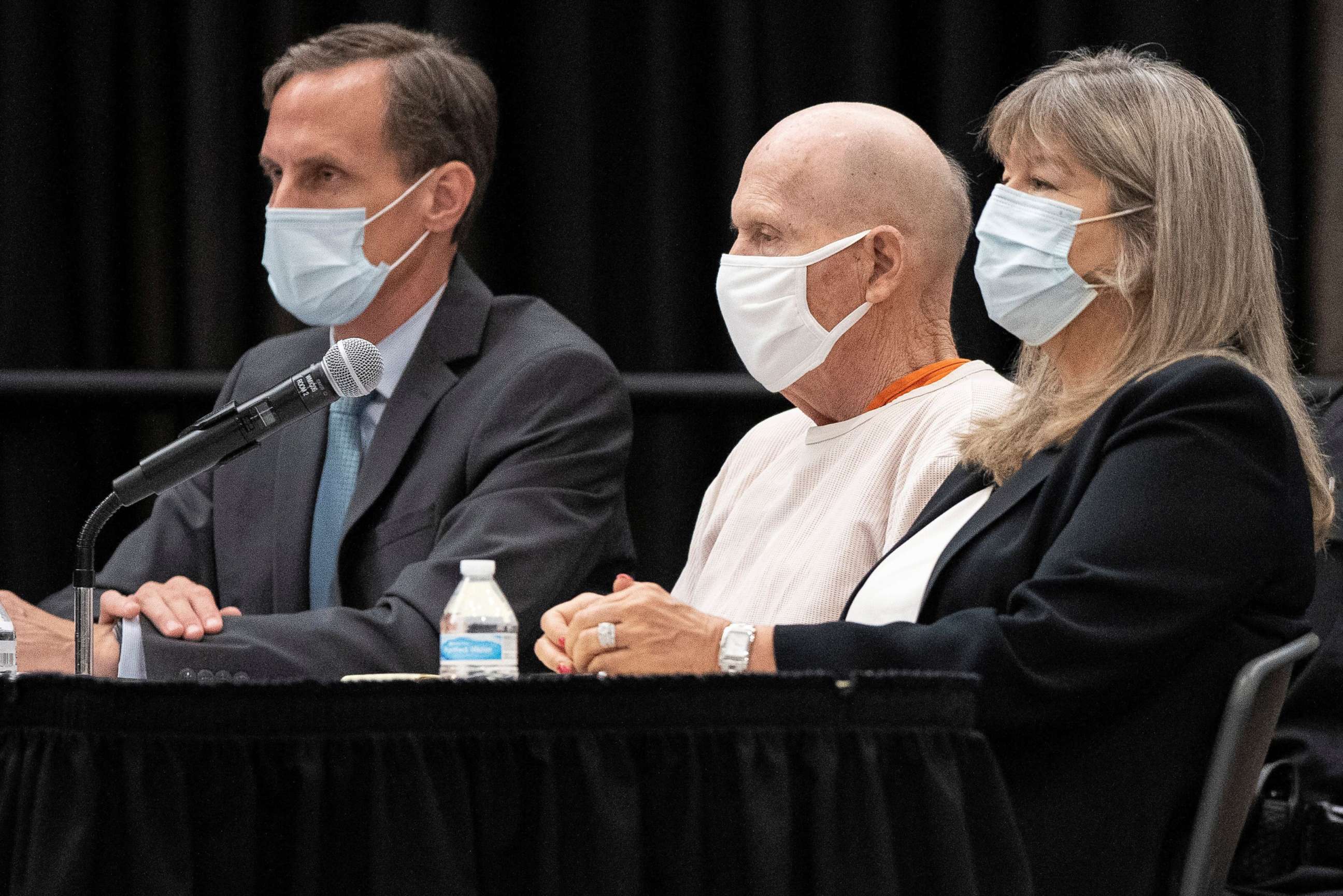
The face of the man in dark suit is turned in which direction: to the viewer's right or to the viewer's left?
to the viewer's left

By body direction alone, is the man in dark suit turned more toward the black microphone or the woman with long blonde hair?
the black microphone

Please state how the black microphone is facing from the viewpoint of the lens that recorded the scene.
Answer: facing to the right of the viewer

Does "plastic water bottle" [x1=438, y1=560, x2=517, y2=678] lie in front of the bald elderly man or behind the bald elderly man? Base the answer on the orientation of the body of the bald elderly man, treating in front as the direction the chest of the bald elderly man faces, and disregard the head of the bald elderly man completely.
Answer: in front

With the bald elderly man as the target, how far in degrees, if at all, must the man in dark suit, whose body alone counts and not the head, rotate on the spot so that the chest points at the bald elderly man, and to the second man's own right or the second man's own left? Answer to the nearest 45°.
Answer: approximately 90° to the second man's own left

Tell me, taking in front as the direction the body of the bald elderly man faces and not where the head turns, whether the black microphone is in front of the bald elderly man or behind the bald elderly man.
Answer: in front

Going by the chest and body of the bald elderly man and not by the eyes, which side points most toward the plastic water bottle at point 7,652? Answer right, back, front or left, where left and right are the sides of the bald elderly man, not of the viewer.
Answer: front

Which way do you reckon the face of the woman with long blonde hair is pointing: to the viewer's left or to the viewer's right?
to the viewer's left

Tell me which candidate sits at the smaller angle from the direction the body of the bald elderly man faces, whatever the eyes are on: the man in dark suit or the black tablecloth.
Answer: the black tablecloth

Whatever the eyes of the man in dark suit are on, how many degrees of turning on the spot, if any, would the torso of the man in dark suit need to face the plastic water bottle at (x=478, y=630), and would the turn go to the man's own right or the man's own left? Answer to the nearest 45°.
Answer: approximately 45° to the man's own left

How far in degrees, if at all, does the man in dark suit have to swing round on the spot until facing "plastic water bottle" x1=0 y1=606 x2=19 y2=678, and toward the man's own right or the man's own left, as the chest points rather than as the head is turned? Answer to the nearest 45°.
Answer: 0° — they already face it

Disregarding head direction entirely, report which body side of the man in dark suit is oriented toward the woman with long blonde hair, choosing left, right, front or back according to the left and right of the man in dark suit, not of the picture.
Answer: left

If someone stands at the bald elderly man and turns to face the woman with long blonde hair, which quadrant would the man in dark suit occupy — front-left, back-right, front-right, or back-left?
back-right

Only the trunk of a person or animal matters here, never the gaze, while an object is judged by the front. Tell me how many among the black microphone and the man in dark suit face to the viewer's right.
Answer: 1
